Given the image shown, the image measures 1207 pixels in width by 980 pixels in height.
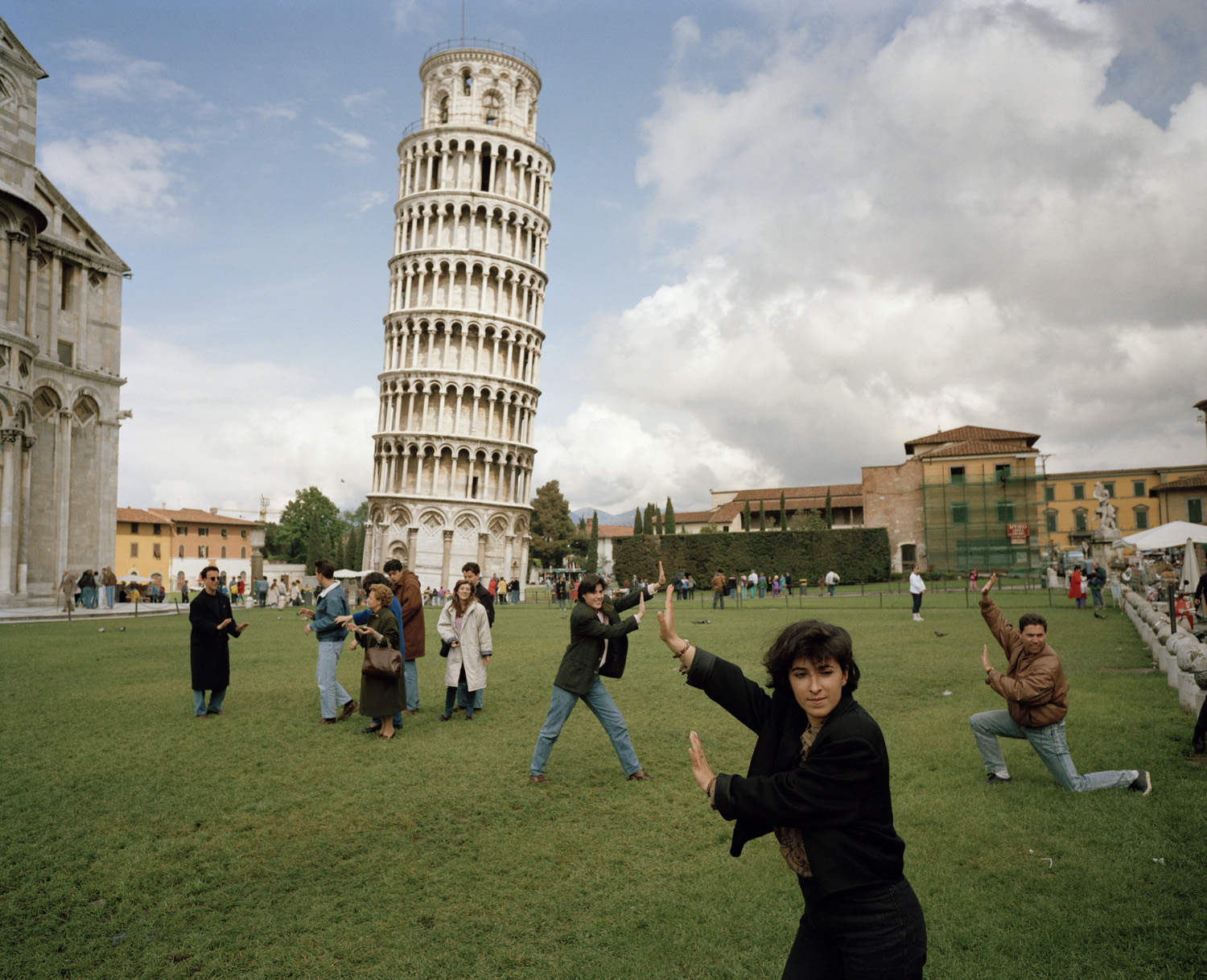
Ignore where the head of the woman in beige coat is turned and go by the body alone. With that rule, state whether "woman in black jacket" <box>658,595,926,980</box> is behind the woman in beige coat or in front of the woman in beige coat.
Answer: in front

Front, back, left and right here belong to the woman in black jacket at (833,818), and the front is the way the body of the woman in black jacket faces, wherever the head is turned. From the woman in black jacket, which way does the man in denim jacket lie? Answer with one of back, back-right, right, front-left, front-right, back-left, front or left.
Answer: right

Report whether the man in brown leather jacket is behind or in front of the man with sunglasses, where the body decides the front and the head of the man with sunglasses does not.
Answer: in front

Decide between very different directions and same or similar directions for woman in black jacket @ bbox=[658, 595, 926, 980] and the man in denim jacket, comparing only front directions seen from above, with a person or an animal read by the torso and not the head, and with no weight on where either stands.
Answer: same or similar directions

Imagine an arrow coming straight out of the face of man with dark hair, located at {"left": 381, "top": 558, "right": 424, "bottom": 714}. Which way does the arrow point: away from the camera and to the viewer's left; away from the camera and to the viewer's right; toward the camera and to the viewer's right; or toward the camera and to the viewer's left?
toward the camera and to the viewer's left

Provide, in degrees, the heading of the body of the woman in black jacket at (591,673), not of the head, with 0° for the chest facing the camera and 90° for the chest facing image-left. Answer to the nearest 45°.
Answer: approximately 315°

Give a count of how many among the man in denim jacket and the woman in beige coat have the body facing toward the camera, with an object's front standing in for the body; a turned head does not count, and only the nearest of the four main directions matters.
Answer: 1

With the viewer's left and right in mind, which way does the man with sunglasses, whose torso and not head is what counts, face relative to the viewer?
facing the viewer and to the right of the viewer

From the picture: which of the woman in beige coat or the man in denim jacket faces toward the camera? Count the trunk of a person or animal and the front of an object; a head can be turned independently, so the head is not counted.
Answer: the woman in beige coat

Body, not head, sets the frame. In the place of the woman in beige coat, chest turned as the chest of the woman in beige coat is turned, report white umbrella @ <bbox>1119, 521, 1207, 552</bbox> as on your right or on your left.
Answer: on your left

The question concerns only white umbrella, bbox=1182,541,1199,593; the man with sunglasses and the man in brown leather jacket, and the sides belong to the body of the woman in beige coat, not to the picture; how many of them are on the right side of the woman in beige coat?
1

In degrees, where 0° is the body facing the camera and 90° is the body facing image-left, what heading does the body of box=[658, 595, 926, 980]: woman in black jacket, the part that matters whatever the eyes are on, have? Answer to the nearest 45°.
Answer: approximately 45°

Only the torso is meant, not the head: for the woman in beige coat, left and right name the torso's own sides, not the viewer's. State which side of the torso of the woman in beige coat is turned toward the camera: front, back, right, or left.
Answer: front

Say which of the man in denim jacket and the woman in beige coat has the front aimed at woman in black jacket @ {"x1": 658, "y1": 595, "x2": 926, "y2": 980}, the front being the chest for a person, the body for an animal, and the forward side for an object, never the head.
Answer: the woman in beige coat

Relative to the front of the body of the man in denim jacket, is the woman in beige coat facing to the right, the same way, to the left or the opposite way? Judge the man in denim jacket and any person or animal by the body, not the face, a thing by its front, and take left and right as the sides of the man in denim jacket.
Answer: to the left
